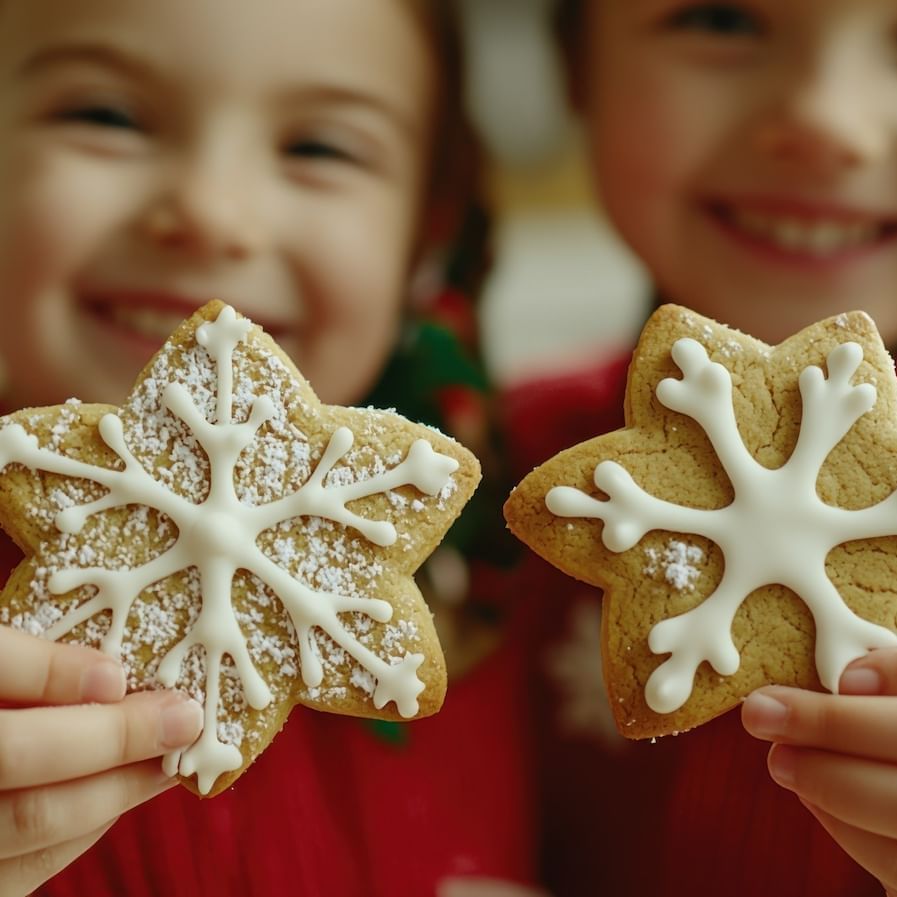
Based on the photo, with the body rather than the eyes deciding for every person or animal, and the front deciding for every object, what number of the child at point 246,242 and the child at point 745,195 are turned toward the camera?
2

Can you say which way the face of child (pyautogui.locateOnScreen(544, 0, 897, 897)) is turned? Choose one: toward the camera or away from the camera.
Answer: toward the camera

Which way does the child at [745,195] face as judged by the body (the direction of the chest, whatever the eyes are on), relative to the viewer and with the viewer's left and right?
facing the viewer

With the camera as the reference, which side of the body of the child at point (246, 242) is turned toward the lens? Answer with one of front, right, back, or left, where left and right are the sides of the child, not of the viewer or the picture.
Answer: front

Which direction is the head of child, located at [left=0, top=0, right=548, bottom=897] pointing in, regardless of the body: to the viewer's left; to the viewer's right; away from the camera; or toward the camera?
toward the camera

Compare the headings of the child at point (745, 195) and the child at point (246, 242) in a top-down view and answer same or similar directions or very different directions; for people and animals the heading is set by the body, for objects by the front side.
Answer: same or similar directions
